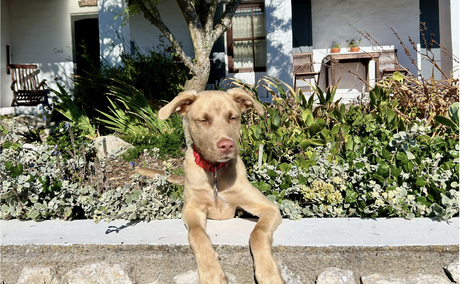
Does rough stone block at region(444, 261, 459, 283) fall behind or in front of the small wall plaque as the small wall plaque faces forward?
in front

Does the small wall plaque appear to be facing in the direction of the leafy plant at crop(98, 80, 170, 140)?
yes

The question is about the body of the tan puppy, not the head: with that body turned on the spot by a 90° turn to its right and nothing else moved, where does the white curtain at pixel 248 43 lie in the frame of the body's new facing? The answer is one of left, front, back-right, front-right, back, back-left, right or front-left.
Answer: right

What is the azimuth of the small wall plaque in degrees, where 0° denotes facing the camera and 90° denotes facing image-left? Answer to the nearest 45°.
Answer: approximately 0°
